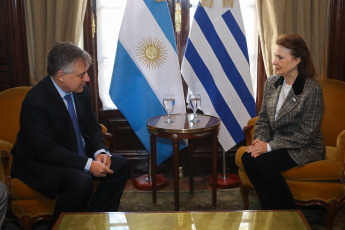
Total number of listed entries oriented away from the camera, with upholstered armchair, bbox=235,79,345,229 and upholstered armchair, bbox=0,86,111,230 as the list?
0

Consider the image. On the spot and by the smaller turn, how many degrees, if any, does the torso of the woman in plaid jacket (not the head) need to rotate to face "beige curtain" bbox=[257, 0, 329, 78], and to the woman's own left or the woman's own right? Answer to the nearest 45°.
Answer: approximately 135° to the woman's own right

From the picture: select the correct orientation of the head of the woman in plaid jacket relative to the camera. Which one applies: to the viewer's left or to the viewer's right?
to the viewer's left

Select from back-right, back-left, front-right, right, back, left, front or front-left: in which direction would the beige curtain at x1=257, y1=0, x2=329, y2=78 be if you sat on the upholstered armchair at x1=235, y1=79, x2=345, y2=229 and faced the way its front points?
back-right

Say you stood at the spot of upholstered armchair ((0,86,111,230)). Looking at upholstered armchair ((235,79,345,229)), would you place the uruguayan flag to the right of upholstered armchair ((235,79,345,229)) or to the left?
left

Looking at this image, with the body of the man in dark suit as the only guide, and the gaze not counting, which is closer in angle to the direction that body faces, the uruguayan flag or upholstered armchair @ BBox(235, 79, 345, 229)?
the upholstered armchair

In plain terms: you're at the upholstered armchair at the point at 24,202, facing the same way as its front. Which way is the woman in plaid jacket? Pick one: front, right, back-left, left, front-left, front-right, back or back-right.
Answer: front-left

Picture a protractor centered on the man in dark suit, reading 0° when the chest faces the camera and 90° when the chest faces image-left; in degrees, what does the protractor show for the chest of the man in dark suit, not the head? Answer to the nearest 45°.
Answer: approximately 315°

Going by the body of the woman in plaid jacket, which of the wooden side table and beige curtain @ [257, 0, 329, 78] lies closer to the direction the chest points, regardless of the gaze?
the wooden side table

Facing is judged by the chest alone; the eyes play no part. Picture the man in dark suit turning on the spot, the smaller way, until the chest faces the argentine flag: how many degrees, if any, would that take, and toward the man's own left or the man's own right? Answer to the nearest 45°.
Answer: approximately 90° to the man's own left

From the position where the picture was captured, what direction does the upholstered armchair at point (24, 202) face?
facing the viewer and to the right of the viewer

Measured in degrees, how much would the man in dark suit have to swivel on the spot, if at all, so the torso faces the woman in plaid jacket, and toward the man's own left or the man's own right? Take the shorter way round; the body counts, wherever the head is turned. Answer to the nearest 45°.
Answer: approximately 45° to the man's own left
